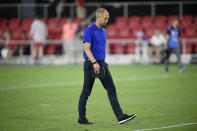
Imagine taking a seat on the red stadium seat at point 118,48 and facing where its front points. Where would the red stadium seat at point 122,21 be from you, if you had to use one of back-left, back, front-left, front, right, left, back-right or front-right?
back

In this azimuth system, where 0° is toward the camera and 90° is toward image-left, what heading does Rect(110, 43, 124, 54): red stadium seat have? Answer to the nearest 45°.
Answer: approximately 0°

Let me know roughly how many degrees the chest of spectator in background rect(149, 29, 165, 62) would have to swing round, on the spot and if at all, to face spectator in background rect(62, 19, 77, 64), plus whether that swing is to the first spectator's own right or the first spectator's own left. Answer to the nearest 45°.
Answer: approximately 90° to the first spectator's own right
